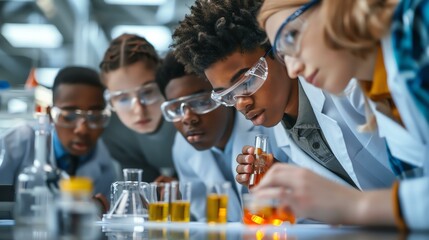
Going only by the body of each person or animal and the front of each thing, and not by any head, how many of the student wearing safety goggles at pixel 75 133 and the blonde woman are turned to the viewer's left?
1

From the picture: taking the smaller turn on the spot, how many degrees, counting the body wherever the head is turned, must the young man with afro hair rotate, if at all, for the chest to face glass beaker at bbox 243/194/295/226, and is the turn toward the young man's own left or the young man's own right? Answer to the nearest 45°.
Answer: approximately 45° to the young man's own left

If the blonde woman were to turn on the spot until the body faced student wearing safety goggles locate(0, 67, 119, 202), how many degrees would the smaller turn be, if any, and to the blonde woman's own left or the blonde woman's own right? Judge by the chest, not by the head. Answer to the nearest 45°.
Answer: approximately 45° to the blonde woman's own right

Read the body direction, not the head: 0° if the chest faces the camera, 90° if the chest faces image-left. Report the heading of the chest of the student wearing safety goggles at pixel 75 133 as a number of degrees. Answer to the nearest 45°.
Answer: approximately 0°

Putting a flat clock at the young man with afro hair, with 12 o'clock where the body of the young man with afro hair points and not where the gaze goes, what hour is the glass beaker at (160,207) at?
The glass beaker is roughly at 12 o'clock from the young man with afro hair.

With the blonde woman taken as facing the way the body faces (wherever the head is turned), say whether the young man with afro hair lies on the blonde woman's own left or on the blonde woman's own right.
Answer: on the blonde woman's own right

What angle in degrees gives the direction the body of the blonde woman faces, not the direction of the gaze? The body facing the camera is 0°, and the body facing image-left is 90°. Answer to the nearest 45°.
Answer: approximately 90°
